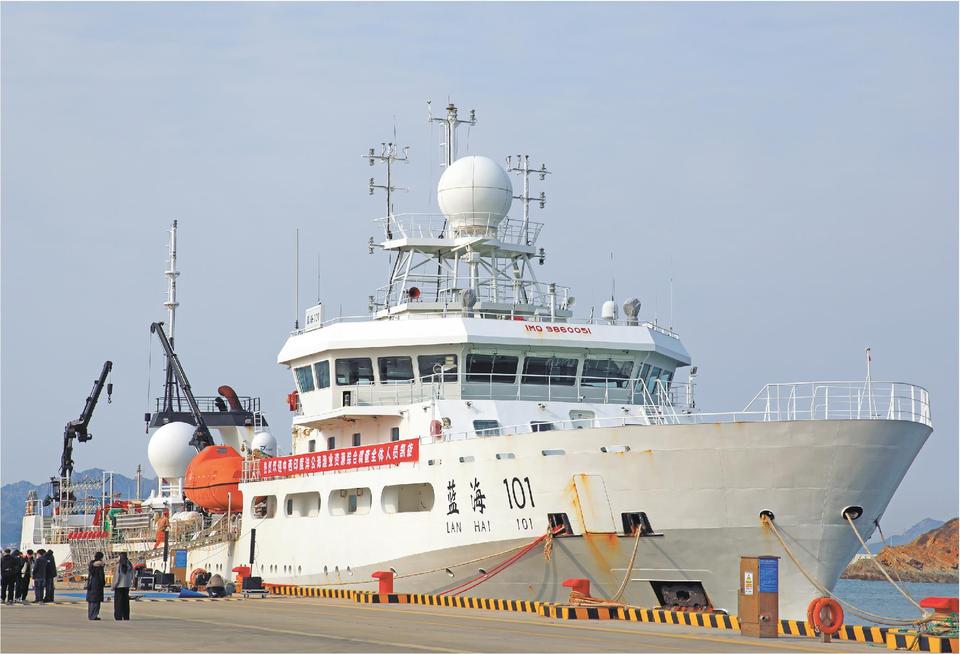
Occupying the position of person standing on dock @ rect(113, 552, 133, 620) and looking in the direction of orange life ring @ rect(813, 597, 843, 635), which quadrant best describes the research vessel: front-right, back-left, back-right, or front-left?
front-left

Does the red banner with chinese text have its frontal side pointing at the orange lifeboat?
no

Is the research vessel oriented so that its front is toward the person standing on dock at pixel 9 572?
no

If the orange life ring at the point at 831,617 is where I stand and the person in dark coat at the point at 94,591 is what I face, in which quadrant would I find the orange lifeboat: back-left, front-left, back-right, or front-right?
front-right

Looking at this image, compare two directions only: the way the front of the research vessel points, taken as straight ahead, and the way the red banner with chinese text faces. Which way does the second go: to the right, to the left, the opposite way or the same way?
to the right

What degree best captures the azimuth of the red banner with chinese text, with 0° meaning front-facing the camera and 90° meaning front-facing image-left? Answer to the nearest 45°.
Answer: approximately 45°

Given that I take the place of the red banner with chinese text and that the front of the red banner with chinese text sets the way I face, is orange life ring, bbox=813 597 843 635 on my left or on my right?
on my left

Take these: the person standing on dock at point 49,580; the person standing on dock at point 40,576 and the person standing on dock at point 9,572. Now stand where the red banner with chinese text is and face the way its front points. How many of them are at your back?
0

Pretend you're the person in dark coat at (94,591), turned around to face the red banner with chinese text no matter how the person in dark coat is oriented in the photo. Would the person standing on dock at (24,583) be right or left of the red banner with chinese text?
left

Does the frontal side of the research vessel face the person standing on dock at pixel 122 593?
no

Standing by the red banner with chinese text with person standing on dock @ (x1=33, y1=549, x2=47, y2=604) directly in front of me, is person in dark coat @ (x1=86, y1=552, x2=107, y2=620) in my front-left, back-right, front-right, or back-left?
front-left
